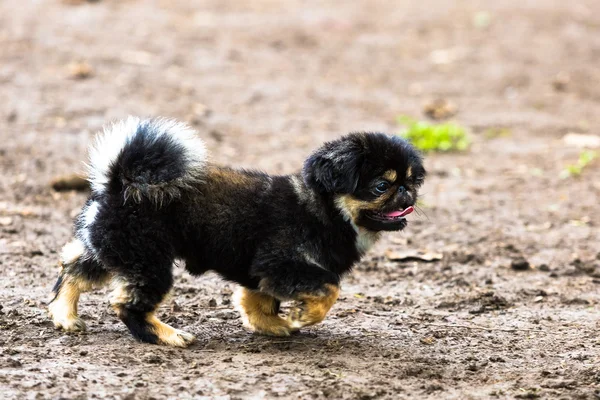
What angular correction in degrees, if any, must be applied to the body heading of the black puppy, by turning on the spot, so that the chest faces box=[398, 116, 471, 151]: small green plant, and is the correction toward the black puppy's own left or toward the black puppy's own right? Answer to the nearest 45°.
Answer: approximately 45° to the black puppy's own left

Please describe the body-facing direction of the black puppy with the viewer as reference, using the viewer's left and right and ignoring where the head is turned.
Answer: facing to the right of the viewer

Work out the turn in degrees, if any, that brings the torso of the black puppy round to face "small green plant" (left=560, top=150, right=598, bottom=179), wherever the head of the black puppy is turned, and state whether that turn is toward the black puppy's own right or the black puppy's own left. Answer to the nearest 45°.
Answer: approximately 45° to the black puppy's own left
